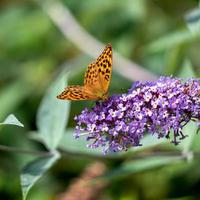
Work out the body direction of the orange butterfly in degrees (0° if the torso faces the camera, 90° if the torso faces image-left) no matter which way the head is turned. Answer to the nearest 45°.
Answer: approximately 270°

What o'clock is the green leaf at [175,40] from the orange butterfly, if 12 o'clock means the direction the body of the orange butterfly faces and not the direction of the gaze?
The green leaf is roughly at 10 o'clock from the orange butterfly.
